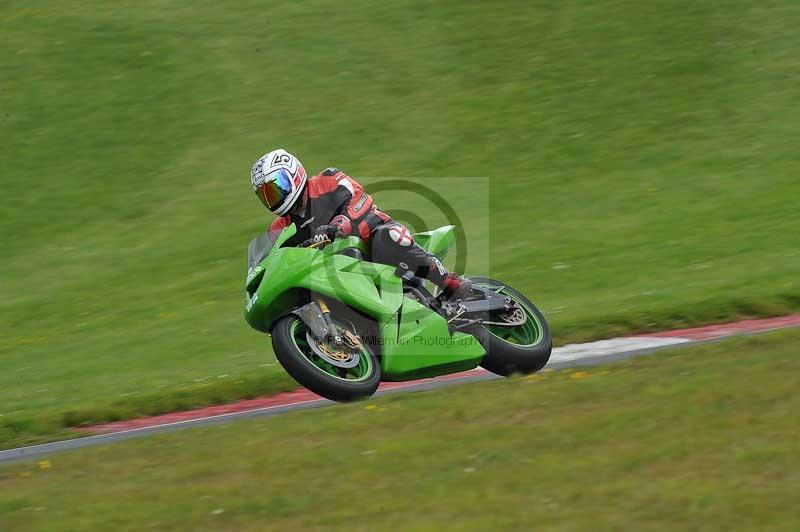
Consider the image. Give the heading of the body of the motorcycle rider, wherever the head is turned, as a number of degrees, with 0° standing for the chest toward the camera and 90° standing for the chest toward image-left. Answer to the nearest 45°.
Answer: approximately 45°
